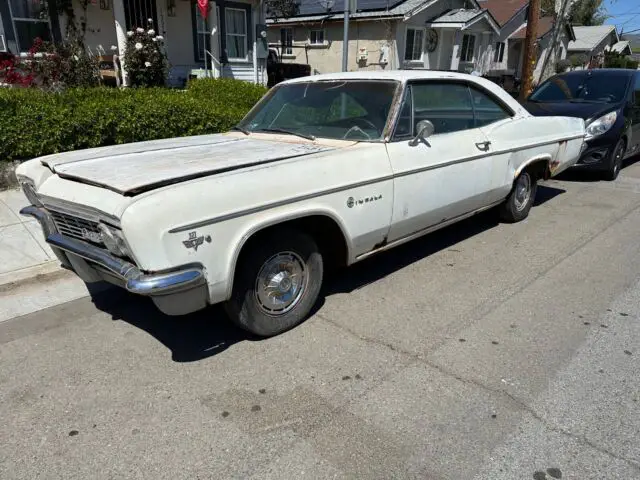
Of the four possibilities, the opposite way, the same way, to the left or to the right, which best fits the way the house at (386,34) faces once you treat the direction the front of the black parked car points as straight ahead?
to the left

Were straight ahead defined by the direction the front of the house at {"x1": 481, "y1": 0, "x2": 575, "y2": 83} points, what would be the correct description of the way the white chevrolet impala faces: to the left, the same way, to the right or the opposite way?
to the right

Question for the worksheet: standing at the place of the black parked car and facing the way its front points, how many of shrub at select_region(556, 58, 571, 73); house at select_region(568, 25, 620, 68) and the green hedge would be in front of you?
1

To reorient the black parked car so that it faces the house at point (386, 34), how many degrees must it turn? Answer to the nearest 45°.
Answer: approximately 90° to its right

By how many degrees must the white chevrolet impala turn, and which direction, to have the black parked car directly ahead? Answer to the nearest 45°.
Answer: approximately 180°

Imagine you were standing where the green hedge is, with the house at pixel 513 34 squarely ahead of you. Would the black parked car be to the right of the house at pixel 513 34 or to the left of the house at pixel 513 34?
right

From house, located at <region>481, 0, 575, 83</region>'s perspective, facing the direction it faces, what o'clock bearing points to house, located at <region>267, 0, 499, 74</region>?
house, located at <region>267, 0, 499, 74</region> is roughly at 2 o'clock from house, located at <region>481, 0, 575, 83</region>.

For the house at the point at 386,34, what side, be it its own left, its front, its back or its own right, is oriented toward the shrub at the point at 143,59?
right

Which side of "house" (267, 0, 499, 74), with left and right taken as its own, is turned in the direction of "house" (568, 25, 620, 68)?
left

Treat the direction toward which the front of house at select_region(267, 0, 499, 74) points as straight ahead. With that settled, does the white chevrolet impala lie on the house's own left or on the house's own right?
on the house's own right

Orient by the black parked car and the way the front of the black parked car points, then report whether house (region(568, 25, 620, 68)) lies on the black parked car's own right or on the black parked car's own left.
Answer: on the black parked car's own right

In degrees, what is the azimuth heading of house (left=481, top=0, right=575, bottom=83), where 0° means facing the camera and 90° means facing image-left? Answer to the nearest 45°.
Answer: approximately 315°

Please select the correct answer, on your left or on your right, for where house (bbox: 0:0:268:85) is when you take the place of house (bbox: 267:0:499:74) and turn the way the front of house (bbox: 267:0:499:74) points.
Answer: on your right

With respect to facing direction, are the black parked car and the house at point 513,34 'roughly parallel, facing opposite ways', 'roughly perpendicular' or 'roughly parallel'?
roughly perpendicular
